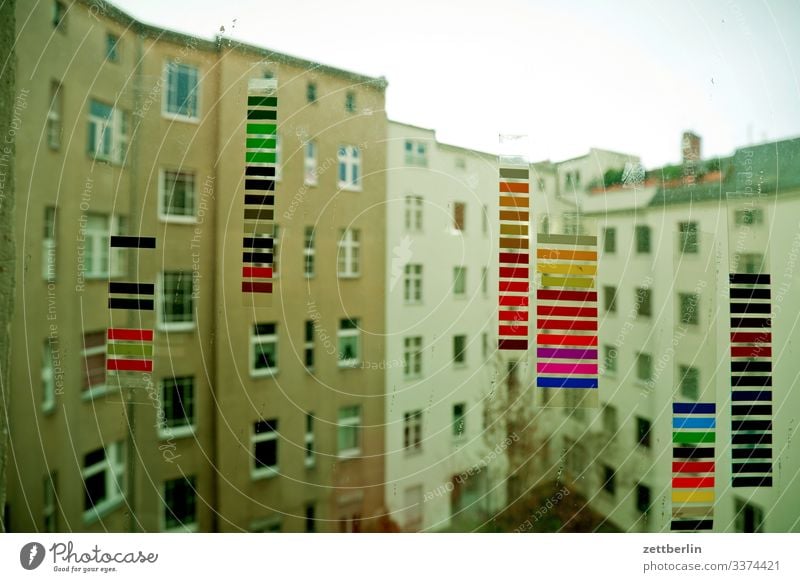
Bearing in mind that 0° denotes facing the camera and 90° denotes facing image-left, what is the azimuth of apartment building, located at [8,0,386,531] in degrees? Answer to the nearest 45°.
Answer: approximately 315°

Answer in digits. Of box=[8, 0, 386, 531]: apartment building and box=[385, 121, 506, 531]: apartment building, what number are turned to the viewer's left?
0

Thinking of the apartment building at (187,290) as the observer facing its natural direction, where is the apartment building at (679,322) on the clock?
the apartment building at (679,322) is roughly at 11 o'clock from the apartment building at (187,290).

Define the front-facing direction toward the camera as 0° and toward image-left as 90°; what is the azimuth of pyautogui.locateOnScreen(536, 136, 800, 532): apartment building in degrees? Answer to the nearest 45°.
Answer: approximately 45°

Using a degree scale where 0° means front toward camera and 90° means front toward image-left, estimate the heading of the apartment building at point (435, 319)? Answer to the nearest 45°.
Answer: approximately 315°
